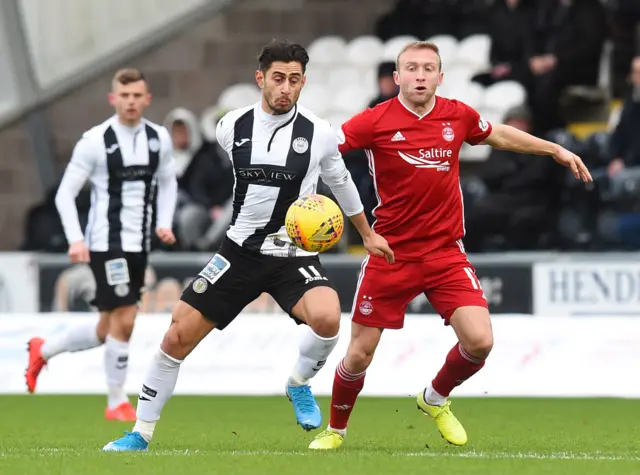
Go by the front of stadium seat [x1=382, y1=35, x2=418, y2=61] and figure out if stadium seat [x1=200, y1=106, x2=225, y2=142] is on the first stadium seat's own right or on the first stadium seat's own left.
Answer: on the first stadium seat's own right

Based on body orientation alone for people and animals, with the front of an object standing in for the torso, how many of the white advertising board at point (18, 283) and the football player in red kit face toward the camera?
2

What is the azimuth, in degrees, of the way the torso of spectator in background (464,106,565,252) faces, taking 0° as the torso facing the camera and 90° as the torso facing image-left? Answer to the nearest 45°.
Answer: approximately 0°

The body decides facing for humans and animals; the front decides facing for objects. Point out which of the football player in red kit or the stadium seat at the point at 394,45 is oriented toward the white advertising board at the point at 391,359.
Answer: the stadium seat

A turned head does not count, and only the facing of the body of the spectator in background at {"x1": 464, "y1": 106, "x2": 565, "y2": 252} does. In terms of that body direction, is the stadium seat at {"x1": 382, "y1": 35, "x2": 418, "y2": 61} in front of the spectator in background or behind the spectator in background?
behind

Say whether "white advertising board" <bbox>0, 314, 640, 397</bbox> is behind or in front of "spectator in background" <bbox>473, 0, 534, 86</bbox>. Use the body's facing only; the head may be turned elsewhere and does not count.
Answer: in front

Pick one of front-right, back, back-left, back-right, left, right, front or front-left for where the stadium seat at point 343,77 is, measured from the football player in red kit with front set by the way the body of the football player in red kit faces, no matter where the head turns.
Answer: back

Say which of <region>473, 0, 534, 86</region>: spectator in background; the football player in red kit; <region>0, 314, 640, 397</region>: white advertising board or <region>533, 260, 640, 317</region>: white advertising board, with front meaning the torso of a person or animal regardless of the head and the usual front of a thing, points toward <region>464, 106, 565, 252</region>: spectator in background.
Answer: <region>473, 0, 534, 86</region>: spectator in background

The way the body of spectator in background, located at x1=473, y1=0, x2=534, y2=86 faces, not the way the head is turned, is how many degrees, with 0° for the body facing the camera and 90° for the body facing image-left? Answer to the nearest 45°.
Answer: approximately 0°
